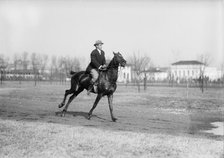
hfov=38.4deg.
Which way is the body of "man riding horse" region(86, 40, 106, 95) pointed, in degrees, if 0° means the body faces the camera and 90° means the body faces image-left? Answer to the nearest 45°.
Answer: approximately 315°
